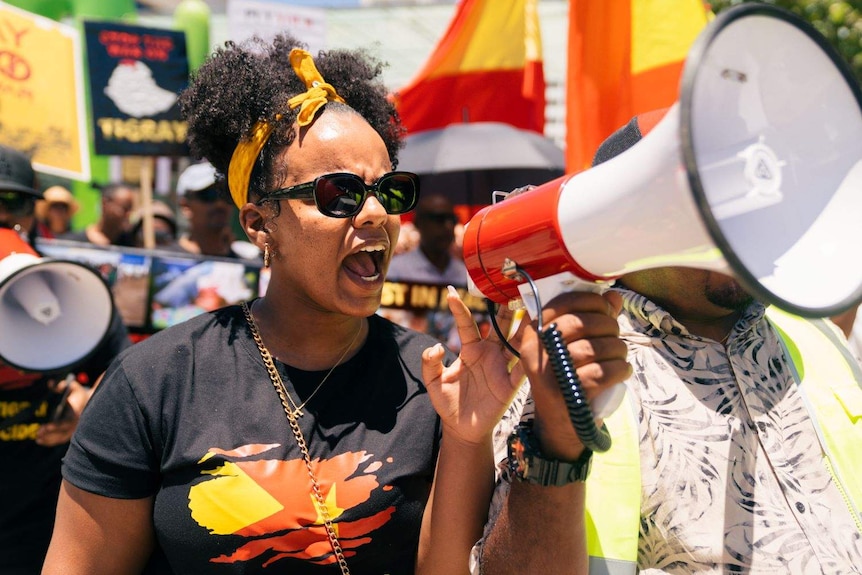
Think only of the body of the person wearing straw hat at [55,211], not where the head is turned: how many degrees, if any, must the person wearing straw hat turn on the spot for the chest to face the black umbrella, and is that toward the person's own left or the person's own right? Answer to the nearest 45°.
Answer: approximately 45° to the person's own left

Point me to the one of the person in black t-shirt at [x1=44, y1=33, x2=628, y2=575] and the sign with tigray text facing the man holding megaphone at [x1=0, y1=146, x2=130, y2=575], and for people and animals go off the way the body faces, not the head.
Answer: the sign with tigray text

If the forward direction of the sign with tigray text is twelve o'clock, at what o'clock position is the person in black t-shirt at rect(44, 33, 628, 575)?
The person in black t-shirt is roughly at 12 o'clock from the sign with tigray text.

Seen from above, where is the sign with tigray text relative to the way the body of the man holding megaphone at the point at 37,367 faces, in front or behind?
behind

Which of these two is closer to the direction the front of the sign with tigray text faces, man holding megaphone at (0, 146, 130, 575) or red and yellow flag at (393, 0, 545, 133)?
the man holding megaphone

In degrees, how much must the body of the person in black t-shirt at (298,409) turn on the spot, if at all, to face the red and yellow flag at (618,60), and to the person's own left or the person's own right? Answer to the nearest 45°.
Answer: approximately 90° to the person's own left

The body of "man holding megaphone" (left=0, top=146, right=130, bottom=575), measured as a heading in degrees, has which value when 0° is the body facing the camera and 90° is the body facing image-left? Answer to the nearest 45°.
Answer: approximately 0°

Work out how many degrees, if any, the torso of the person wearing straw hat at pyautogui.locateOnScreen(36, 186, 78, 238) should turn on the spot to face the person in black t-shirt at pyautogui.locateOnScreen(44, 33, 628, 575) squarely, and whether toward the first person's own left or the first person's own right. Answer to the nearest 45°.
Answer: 0° — they already face them
